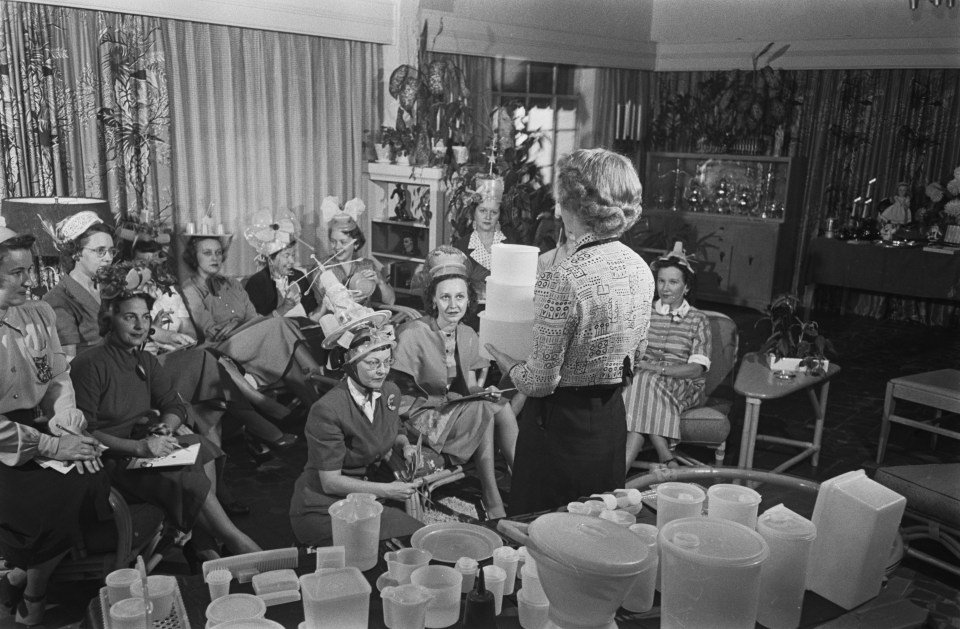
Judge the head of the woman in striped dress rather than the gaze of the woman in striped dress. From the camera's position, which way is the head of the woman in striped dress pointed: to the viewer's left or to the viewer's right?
to the viewer's left

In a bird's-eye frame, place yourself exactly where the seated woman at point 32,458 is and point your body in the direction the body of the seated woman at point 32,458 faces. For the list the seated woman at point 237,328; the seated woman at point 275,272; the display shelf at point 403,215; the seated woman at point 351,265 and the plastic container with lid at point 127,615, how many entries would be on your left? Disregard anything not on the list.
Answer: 4

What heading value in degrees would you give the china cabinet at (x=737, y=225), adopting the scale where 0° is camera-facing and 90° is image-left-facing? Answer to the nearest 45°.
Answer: approximately 45°

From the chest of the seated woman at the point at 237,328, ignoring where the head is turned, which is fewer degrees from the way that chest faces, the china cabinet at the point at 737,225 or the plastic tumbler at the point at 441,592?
the plastic tumbler

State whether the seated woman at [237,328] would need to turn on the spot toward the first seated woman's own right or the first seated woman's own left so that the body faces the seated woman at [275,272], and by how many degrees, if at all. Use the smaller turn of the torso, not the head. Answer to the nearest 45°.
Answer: approximately 90° to the first seated woman's own left
